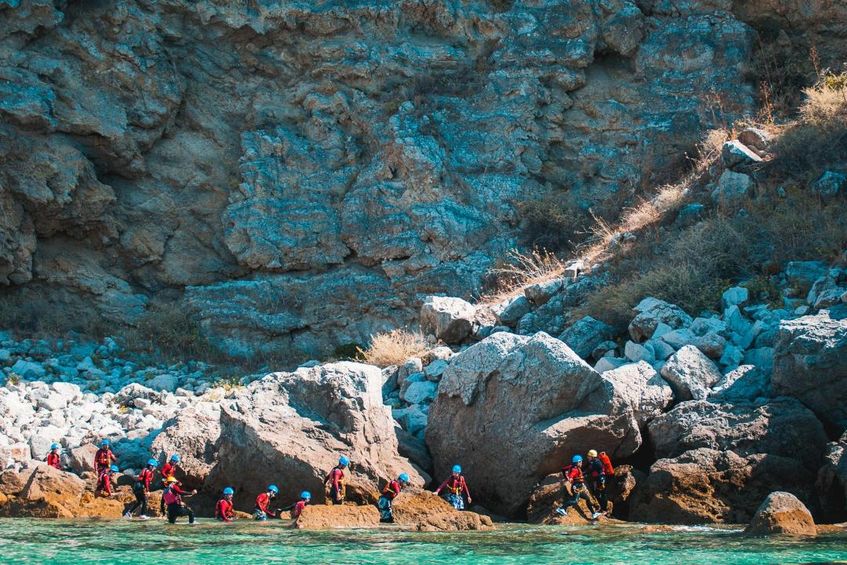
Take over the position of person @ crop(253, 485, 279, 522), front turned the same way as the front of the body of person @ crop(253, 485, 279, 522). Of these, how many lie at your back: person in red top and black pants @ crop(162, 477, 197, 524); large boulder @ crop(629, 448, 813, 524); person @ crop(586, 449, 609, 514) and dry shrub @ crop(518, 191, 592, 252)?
1

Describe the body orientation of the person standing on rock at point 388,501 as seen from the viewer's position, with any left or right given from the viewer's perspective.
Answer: facing to the right of the viewer

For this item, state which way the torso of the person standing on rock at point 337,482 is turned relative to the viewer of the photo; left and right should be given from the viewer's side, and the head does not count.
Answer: facing to the right of the viewer

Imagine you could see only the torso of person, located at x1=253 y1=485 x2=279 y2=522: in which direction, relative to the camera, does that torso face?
to the viewer's right

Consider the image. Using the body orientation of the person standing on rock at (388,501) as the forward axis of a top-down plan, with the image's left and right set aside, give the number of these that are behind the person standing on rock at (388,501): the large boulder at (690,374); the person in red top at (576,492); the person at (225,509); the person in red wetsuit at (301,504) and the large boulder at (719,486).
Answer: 2

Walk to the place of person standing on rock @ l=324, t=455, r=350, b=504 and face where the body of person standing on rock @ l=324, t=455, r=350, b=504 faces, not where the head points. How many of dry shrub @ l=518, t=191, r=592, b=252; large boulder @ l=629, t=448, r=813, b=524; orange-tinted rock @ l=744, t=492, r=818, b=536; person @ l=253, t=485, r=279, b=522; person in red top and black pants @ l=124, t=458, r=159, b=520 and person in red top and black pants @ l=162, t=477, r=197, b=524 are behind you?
3

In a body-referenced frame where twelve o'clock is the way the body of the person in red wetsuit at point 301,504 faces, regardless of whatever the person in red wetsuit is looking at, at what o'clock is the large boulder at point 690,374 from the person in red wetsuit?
The large boulder is roughly at 12 o'clock from the person in red wetsuit.

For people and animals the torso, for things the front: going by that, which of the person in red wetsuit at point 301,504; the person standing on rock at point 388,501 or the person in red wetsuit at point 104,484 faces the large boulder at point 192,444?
the person in red wetsuit at point 104,484

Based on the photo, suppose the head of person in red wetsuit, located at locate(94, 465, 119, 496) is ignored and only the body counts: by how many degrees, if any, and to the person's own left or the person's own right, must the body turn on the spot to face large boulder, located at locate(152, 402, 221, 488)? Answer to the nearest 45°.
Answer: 0° — they already face it
